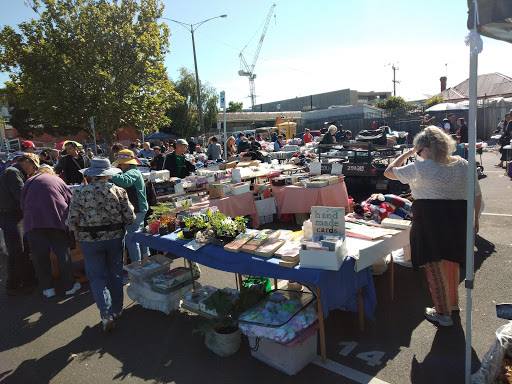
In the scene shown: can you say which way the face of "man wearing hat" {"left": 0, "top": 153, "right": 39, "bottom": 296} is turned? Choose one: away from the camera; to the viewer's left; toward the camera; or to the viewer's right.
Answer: to the viewer's right

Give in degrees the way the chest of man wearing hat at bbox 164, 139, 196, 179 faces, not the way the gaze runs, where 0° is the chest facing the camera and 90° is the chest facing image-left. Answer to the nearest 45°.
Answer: approximately 315°

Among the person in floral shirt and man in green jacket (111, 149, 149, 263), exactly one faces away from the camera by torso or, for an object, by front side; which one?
the person in floral shirt

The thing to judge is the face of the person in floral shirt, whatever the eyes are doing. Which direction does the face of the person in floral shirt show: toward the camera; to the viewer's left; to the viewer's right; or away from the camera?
away from the camera

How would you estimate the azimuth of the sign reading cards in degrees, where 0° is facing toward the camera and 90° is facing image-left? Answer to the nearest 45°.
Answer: approximately 0°

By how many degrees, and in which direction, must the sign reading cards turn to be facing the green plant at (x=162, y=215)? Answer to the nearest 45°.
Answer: approximately 135° to its right

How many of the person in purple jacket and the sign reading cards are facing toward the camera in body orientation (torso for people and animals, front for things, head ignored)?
1

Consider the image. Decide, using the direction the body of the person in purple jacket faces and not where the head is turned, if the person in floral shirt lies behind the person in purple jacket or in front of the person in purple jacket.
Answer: behind
